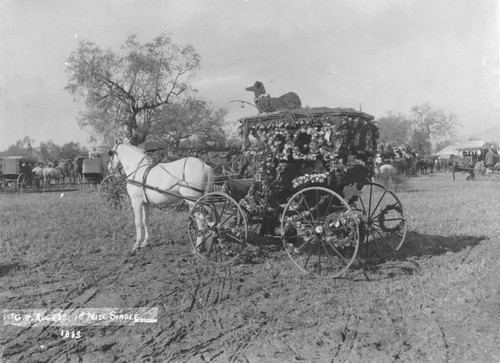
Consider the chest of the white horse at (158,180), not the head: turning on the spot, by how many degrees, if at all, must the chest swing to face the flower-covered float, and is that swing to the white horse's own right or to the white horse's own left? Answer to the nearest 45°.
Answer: approximately 135° to the white horse's own left

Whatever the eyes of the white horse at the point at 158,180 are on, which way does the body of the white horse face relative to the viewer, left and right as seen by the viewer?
facing to the left of the viewer

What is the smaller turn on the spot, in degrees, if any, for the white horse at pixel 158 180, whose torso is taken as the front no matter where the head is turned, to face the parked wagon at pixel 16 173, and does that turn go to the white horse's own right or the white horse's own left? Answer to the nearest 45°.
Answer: approximately 45° to the white horse's own right

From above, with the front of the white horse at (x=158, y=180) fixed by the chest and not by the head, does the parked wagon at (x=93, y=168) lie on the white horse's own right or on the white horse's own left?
on the white horse's own right

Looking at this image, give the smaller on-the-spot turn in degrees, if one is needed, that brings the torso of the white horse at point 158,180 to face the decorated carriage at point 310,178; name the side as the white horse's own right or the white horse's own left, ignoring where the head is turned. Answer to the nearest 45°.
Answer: approximately 135° to the white horse's own left

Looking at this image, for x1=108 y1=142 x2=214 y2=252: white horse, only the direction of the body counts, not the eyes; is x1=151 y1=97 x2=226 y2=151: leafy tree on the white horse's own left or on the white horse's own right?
on the white horse's own right

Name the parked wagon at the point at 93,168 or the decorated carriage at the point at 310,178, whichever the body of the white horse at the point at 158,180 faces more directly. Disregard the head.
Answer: the parked wagon

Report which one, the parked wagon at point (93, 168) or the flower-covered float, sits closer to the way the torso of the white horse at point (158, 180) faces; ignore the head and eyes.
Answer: the parked wagon
